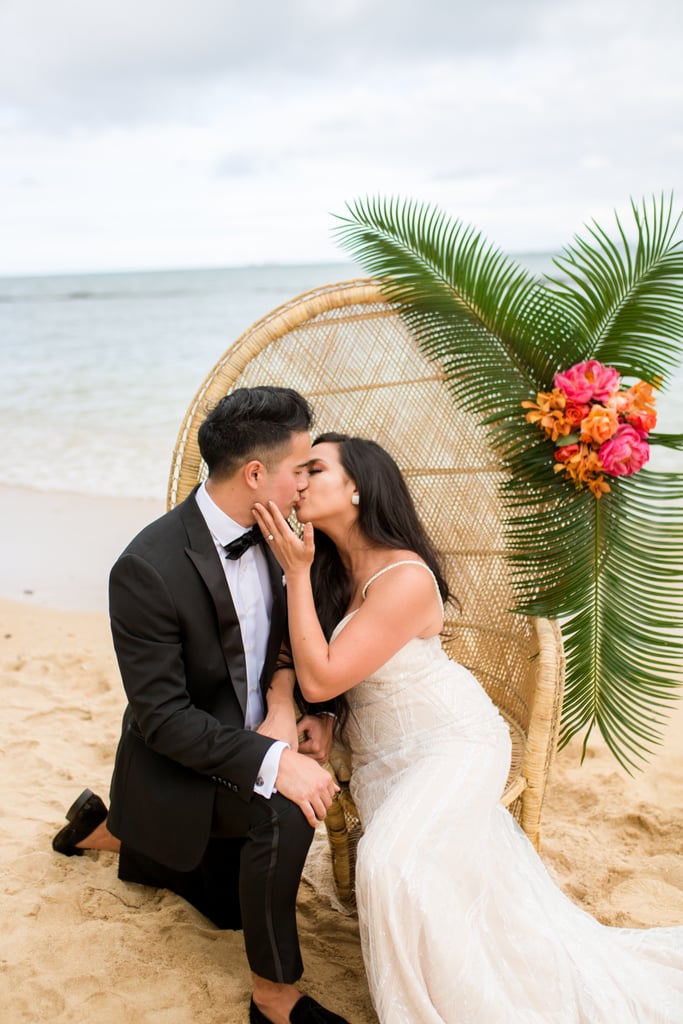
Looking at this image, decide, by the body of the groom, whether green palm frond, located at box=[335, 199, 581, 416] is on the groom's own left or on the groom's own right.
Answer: on the groom's own left

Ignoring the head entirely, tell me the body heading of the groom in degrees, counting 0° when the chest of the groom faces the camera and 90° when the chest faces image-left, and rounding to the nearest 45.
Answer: approximately 315°

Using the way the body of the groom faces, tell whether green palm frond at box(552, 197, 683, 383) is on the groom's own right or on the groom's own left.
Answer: on the groom's own left

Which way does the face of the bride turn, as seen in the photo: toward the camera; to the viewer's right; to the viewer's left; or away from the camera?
to the viewer's left

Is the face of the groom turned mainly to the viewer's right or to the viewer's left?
to the viewer's right

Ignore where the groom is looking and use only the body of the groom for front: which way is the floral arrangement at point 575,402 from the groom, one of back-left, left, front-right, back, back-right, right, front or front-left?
left
